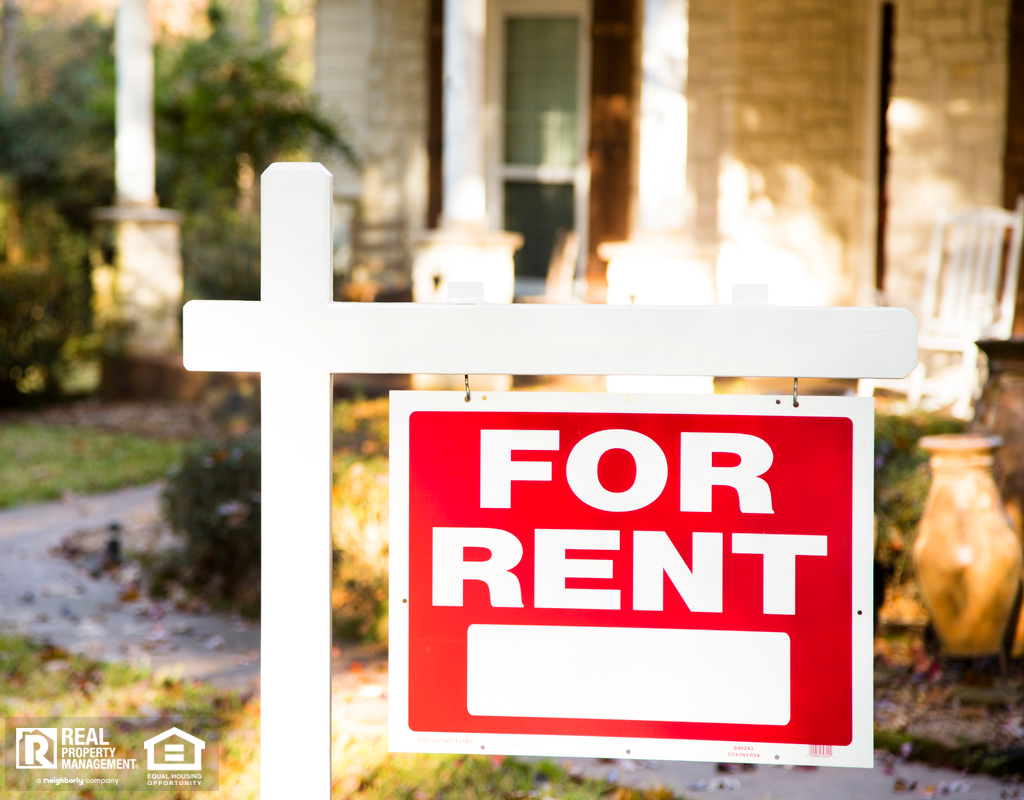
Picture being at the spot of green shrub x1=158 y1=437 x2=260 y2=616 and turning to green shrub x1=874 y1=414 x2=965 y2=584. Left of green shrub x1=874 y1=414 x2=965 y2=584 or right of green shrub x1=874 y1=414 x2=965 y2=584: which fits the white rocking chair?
left

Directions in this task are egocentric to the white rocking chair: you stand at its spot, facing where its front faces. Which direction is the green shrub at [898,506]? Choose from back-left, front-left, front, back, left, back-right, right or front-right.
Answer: front-left

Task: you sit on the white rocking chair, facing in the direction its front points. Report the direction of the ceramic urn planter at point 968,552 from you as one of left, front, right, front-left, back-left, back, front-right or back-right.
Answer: front-left

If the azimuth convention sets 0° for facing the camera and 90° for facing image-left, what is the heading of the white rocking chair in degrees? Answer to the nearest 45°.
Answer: approximately 45°

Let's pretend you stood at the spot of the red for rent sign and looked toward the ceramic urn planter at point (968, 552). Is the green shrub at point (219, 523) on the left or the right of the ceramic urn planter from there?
left

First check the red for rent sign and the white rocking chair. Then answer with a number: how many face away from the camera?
0

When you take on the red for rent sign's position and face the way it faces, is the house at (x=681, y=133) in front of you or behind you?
behind

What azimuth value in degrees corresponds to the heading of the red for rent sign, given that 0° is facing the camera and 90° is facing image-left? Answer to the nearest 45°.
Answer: approximately 0°

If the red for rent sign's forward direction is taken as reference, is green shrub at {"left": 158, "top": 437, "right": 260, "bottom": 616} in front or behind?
behind
